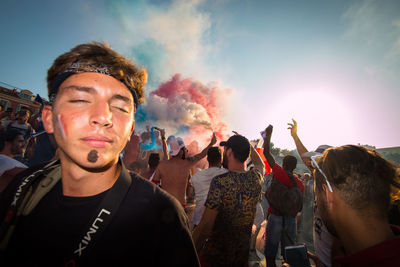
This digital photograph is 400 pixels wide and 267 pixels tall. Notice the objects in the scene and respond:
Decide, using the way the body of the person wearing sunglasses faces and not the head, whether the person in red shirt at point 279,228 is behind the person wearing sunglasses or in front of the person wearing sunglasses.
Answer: in front

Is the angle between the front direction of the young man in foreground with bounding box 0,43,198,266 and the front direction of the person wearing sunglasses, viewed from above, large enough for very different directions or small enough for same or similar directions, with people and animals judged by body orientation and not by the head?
very different directions

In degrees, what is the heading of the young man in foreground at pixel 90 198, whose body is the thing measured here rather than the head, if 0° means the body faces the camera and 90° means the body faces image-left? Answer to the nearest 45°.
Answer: approximately 0°

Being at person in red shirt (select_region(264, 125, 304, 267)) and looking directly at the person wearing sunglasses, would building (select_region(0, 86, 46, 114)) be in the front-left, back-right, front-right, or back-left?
back-right

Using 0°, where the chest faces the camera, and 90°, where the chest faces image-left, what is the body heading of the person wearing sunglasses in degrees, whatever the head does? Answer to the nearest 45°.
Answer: approximately 135°
